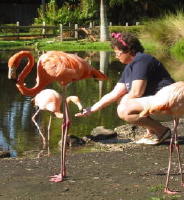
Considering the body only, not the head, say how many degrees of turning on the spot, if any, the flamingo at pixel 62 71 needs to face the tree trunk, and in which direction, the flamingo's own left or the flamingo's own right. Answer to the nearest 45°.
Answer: approximately 90° to the flamingo's own right

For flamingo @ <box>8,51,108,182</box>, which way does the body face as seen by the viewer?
to the viewer's left

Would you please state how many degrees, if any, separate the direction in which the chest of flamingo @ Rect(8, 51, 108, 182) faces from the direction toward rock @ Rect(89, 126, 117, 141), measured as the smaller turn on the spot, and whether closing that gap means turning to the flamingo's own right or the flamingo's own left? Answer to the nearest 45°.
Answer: approximately 90° to the flamingo's own right

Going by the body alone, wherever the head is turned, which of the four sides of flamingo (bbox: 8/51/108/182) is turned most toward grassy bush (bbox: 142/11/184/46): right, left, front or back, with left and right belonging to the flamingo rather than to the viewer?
right
